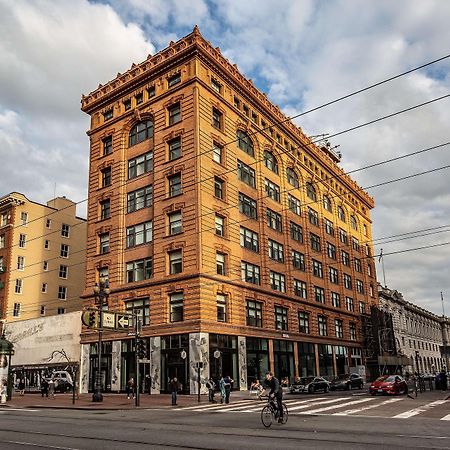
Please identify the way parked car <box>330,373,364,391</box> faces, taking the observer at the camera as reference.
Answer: facing the viewer and to the left of the viewer

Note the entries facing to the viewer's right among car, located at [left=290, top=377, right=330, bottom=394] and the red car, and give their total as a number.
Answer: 0

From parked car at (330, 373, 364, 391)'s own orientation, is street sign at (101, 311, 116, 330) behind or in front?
in front

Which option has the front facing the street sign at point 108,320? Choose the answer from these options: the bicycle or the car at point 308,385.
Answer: the car

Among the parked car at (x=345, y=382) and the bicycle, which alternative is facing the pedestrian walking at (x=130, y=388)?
the parked car

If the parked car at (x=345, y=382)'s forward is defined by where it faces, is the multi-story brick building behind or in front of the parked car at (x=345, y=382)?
in front

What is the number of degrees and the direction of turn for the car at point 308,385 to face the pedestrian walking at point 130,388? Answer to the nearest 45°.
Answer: approximately 45° to its right

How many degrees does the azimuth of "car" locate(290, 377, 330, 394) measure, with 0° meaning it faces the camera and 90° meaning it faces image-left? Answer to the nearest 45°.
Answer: approximately 45°

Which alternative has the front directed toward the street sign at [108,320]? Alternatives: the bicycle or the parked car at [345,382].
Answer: the parked car

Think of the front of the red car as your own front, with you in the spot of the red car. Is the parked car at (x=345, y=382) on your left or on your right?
on your right
